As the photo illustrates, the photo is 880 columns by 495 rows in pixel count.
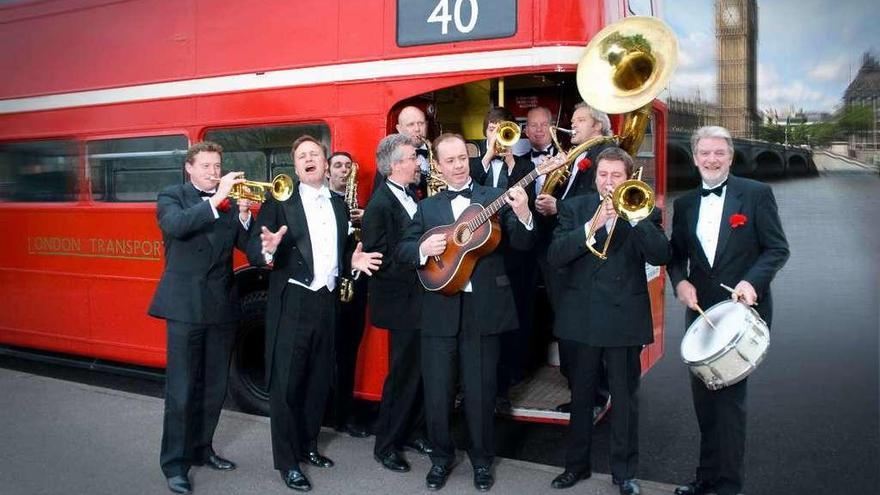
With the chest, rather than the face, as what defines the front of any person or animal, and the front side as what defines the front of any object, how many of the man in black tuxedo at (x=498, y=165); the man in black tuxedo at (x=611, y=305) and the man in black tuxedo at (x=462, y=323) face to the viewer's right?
0

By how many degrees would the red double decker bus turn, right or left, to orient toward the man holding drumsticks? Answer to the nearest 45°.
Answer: approximately 180°

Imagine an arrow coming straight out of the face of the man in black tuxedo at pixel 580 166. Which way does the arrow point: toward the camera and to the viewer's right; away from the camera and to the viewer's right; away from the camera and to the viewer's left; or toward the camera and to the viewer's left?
toward the camera and to the viewer's left

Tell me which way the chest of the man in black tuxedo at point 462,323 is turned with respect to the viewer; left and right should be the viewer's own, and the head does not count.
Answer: facing the viewer

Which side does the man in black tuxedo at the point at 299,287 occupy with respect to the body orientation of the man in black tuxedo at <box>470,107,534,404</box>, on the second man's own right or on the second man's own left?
on the second man's own right

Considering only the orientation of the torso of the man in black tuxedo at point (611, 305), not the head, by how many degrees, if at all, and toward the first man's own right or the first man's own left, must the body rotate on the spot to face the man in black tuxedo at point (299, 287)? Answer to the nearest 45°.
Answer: approximately 90° to the first man's own right

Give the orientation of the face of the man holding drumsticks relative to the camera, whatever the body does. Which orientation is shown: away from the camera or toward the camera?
toward the camera

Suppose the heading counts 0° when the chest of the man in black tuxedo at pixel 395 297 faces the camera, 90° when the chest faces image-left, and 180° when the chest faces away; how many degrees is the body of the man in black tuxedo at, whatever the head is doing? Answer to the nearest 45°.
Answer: approximately 270°

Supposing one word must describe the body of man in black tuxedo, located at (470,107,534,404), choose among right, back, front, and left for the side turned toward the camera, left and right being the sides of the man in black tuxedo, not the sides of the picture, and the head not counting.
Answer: front

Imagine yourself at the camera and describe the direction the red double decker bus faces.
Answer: facing away from the viewer and to the left of the viewer

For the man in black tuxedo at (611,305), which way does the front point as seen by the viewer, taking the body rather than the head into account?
toward the camera

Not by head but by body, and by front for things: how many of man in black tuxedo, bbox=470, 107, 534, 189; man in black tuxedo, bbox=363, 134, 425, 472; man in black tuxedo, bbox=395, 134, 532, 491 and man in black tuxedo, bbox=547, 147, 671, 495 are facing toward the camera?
3

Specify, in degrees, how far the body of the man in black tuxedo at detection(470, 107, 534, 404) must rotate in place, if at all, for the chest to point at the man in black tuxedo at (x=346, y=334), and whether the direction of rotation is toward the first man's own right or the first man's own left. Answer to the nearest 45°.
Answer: approximately 90° to the first man's own right
